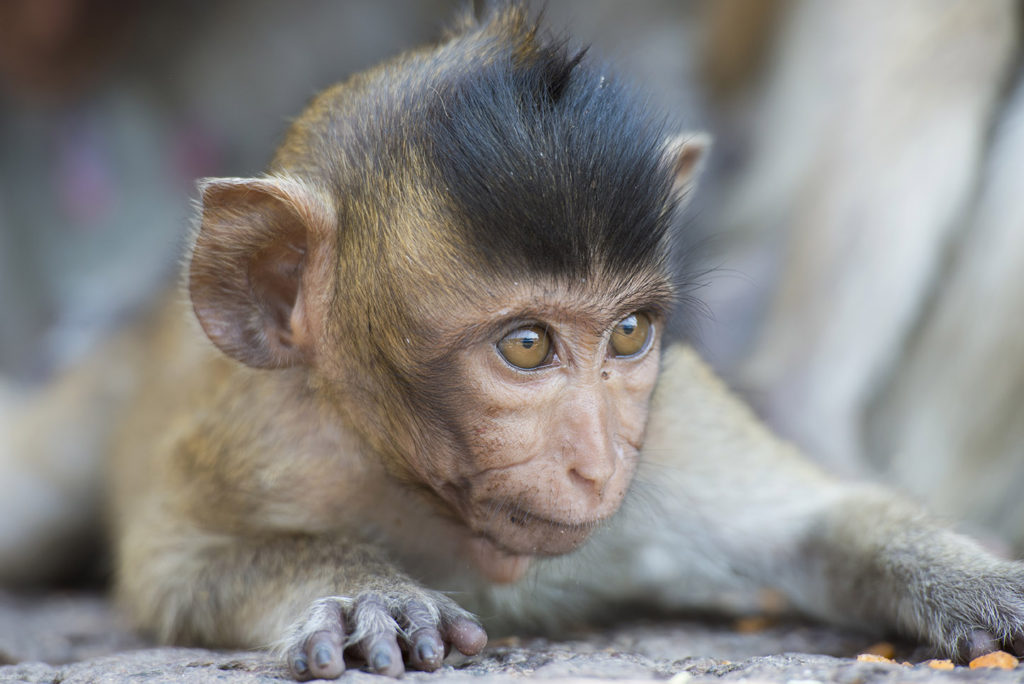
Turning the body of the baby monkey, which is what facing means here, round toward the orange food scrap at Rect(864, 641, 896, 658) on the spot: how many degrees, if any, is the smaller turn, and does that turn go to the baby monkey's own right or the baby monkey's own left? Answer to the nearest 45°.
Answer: approximately 45° to the baby monkey's own left

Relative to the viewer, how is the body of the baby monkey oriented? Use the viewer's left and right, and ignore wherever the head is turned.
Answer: facing the viewer and to the right of the viewer

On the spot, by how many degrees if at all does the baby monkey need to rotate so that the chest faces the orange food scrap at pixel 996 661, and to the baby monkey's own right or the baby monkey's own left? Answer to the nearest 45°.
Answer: approximately 45° to the baby monkey's own left
